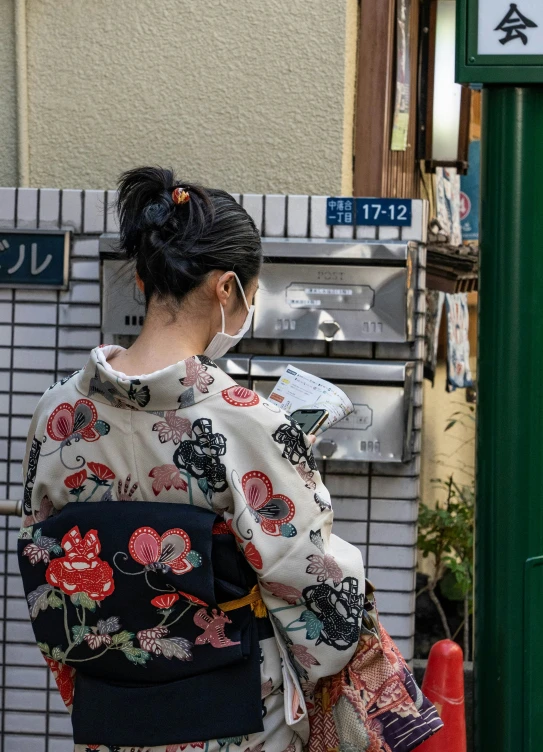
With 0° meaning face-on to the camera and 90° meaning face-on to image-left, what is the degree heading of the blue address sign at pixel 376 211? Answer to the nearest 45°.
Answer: approximately 0°

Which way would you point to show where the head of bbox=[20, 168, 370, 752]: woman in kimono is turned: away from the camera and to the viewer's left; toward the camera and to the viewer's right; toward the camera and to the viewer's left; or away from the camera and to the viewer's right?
away from the camera and to the viewer's right

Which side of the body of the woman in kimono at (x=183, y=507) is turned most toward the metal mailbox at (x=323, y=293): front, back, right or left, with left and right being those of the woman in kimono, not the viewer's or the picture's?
front

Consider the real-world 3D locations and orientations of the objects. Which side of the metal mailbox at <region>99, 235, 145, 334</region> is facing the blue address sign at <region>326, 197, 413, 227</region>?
left

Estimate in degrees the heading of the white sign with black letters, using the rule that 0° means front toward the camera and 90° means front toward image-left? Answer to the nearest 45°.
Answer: approximately 0°
